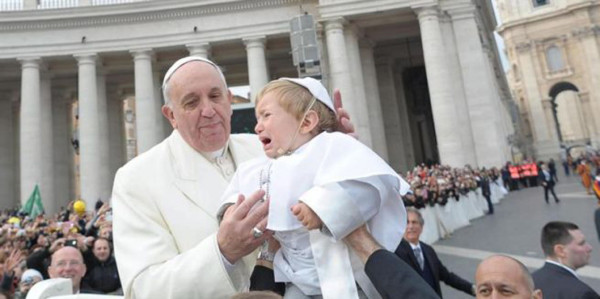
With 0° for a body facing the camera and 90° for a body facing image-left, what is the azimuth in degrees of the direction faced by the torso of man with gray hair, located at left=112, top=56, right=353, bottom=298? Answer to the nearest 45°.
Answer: approximately 315°

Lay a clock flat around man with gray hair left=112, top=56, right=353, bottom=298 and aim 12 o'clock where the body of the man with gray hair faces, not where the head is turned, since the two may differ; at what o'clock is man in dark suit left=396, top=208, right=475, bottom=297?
The man in dark suit is roughly at 9 o'clock from the man with gray hair.

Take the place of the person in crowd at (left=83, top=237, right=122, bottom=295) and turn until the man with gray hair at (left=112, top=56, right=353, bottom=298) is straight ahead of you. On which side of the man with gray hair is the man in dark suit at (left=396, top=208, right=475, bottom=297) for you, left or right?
left

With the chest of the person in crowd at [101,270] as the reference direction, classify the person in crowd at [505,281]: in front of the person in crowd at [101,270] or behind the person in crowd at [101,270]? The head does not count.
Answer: in front

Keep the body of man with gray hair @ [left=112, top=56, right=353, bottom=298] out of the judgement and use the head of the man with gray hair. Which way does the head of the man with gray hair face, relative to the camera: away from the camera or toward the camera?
toward the camera

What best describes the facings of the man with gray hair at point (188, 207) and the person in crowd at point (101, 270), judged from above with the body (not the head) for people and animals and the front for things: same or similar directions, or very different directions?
same or similar directions

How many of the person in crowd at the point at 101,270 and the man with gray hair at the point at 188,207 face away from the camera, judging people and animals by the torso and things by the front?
0

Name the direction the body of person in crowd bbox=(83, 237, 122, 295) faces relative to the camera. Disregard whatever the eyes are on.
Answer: toward the camera

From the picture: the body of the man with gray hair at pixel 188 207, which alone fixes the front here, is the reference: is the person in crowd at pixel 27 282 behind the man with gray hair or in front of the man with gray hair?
behind

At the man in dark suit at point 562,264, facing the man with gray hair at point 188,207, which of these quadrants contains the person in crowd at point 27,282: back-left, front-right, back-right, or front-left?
front-right

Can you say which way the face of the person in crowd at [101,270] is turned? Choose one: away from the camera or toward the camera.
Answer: toward the camera

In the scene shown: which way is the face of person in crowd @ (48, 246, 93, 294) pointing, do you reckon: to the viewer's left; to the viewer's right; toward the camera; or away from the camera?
toward the camera

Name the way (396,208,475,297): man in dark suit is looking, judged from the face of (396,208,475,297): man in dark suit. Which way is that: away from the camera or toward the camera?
toward the camera

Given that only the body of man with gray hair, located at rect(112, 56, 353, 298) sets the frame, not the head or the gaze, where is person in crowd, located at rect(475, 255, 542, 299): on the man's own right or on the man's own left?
on the man's own left
